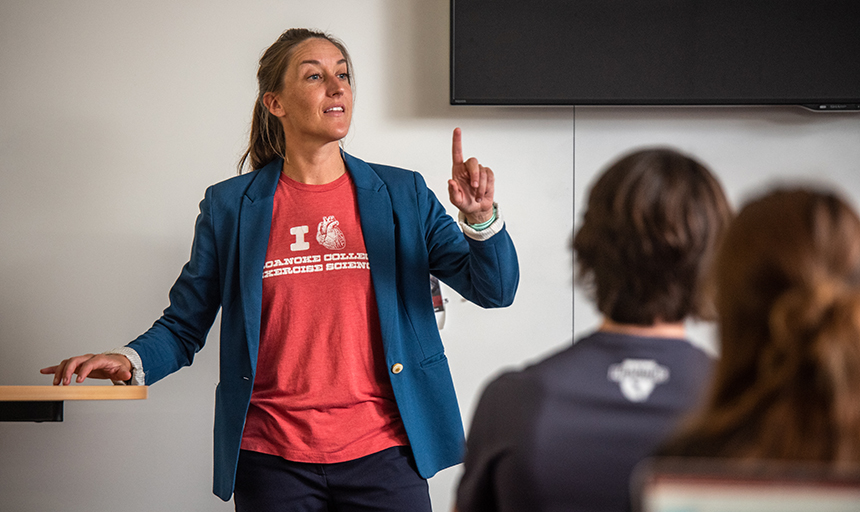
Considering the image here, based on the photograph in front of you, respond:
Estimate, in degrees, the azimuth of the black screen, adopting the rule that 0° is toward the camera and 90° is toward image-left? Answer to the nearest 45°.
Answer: approximately 0°

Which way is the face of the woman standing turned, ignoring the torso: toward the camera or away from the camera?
toward the camera

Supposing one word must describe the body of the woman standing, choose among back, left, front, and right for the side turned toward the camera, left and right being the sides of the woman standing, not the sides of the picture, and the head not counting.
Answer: front

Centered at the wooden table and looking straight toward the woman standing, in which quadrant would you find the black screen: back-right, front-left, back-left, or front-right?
front-left

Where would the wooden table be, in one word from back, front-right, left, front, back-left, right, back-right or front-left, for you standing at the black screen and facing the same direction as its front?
front-right

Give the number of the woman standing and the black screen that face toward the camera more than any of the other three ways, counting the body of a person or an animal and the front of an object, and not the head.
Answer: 2

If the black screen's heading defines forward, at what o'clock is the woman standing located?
The woman standing is roughly at 1 o'clock from the black screen.

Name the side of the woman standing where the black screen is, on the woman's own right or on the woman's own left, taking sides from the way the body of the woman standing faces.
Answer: on the woman's own left
